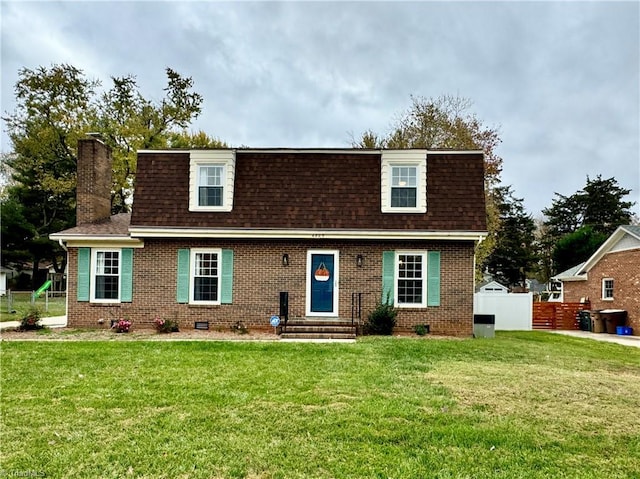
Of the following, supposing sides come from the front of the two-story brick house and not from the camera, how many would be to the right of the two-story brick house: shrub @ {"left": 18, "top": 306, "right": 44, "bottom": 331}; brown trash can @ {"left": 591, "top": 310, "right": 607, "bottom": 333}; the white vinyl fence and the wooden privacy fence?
1

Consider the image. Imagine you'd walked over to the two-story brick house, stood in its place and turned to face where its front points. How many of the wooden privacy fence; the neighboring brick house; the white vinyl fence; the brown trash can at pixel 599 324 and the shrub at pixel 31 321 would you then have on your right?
1

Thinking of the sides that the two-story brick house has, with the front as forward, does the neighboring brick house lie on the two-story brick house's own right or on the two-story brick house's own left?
on the two-story brick house's own left

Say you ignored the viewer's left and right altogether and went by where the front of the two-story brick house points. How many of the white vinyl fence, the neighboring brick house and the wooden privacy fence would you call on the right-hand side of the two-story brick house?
0

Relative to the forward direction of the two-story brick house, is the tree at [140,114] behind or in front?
behind

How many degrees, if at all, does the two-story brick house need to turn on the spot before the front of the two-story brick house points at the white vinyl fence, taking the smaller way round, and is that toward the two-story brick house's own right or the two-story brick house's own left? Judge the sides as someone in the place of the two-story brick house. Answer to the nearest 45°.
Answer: approximately 135° to the two-story brick house's own left

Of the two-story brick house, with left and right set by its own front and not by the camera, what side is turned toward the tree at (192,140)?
back

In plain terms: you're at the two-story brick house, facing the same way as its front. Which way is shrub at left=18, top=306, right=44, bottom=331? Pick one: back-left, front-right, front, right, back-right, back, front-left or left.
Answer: right

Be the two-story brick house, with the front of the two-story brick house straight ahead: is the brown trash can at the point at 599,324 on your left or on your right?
on your left

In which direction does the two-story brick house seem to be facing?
toward the camera

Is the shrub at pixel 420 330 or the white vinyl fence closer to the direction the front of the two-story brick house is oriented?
the shrub

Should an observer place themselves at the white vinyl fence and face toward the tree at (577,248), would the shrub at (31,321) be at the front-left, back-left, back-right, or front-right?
back-left
